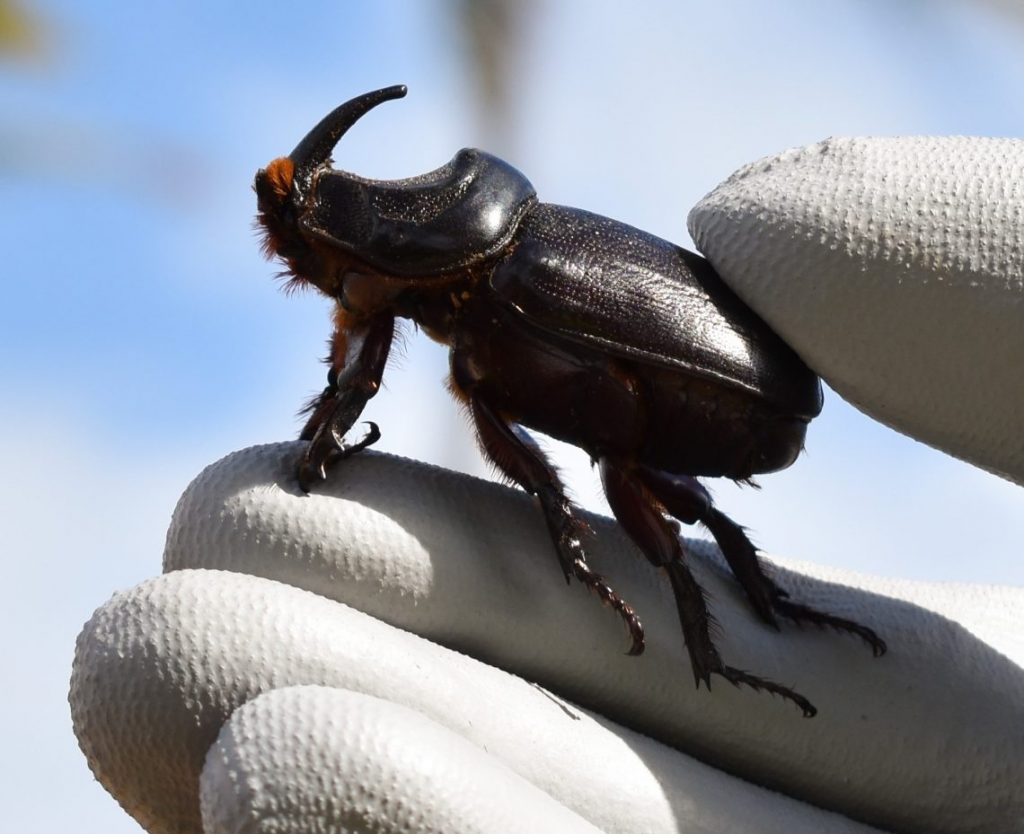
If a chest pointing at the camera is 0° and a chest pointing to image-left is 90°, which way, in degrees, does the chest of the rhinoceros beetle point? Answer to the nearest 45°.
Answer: approximately 90°
